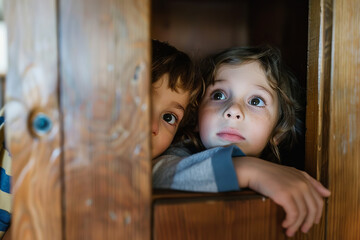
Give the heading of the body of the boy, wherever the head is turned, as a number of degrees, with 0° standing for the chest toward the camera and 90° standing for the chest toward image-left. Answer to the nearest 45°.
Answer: approximately 0°

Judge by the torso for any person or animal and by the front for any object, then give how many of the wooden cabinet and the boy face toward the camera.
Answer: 2

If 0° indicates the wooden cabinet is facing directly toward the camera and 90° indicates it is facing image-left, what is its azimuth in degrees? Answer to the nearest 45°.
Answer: approximately 0°
